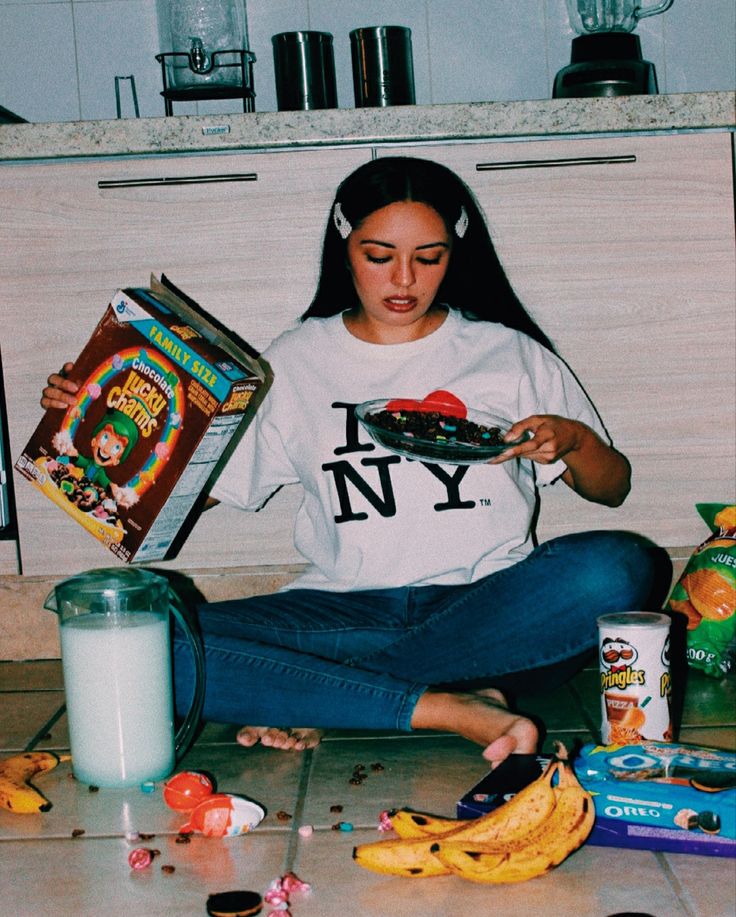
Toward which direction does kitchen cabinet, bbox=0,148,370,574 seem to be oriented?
toward the camera

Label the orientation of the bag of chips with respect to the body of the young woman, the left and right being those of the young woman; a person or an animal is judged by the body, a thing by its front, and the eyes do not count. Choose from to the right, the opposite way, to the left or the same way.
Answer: the same way

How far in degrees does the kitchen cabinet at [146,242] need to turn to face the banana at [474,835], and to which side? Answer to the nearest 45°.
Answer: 0° — it already faces it

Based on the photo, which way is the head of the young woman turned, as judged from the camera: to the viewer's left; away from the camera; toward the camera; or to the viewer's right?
toward the camera

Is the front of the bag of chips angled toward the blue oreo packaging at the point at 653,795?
yes

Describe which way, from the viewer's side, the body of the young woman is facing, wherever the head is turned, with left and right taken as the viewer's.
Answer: facing the viewer

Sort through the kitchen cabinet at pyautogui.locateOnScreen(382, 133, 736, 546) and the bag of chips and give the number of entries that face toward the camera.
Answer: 2

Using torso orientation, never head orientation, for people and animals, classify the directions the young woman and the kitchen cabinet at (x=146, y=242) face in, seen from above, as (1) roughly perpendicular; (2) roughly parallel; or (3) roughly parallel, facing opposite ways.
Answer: roughly parallel

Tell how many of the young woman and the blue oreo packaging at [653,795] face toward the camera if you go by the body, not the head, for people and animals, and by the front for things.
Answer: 2

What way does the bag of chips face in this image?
toward the camera

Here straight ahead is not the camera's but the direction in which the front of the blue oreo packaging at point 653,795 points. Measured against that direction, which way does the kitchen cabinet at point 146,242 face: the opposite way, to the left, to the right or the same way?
the same way

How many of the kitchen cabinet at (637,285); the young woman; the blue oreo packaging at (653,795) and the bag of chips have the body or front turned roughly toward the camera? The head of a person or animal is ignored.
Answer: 4

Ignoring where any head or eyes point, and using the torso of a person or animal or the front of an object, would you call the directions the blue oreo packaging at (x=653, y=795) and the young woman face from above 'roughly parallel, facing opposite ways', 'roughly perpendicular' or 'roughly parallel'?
roughly parallel

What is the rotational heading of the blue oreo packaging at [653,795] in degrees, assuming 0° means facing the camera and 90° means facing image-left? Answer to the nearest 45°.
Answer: approximately 0°
